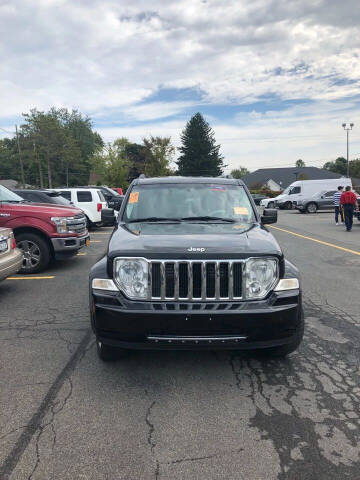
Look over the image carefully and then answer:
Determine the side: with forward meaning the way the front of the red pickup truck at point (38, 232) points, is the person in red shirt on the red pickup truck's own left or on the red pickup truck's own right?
on the red pickup truck's own left

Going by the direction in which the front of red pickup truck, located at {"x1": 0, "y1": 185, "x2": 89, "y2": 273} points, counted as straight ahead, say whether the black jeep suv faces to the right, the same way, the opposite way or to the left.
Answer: to the right

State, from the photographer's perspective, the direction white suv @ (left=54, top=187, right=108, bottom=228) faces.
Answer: facing away from the viewer and to the left of the viewer

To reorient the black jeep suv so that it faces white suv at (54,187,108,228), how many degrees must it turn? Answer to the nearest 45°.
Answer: approximately 180°
